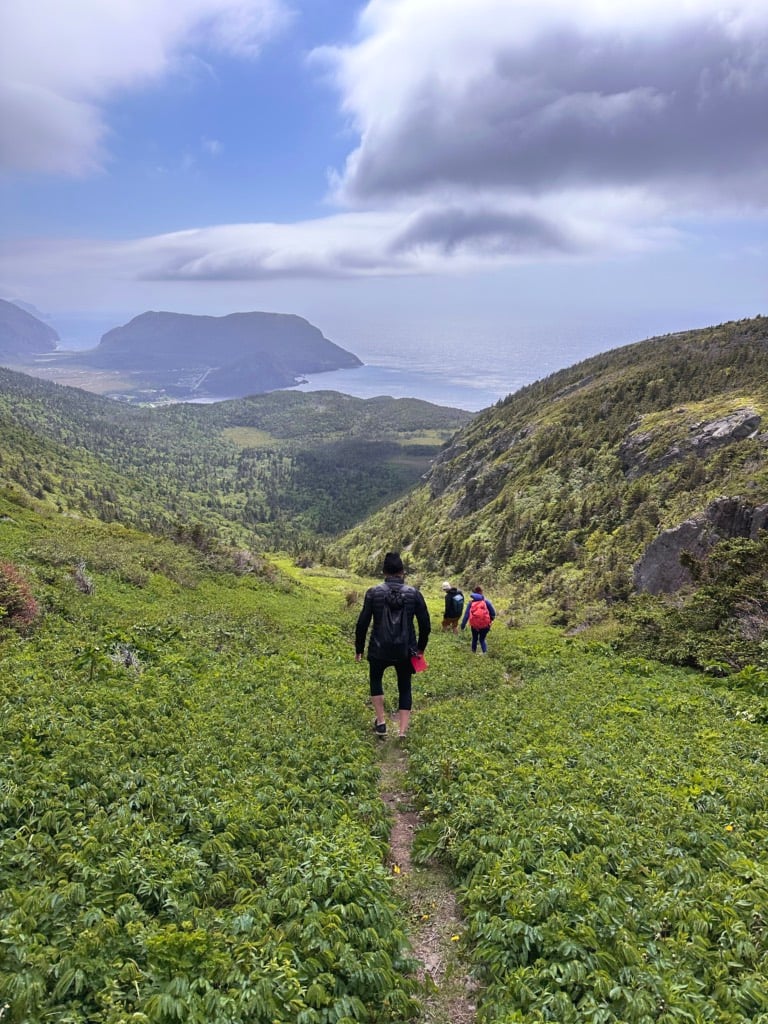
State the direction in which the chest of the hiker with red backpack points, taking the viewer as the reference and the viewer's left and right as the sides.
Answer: facing away from the viewer

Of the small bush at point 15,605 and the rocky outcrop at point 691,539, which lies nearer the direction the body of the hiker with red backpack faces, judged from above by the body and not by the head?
the rocky outcrop

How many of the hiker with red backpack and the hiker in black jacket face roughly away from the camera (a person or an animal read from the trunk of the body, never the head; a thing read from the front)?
2

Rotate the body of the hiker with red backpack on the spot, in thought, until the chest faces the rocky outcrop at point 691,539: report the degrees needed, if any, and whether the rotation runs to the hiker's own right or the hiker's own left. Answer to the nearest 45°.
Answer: approximately 45° to the hiker's own right

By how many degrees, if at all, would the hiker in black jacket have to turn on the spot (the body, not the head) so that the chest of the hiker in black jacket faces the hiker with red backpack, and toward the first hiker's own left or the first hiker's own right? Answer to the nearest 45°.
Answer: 0° — they already face them

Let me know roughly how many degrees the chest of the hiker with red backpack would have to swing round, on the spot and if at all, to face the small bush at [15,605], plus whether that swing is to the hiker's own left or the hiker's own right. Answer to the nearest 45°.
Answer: approximately 135° to the hiker's own left

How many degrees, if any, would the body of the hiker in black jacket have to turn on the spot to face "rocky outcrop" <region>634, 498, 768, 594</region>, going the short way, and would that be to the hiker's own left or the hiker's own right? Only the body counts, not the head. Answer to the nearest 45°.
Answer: approximately 45° to the hiker's own right

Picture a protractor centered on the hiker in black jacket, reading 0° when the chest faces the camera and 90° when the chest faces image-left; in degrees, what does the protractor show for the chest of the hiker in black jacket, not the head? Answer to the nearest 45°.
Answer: approximately 180°

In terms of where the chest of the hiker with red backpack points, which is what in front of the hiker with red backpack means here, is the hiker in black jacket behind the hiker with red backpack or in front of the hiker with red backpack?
behind
